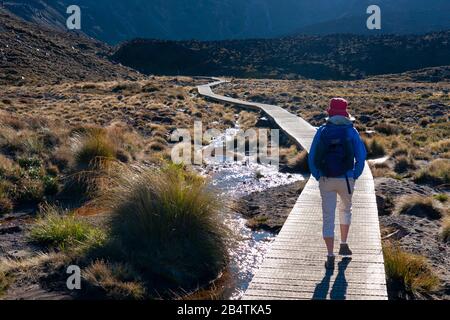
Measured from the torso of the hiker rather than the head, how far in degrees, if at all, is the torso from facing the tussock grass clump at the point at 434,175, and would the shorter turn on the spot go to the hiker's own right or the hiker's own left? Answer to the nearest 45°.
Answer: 0° — they already face it

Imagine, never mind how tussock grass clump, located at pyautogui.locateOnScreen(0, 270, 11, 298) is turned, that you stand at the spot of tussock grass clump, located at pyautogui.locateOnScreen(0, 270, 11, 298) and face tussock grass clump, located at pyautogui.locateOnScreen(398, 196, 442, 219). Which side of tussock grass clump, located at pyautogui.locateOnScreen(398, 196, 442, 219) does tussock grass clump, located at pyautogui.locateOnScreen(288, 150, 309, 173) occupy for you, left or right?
left

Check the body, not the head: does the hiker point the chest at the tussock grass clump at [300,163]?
yes

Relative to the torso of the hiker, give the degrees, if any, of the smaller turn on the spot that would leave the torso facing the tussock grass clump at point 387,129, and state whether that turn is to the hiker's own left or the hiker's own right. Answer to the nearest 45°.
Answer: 0° — they already face it

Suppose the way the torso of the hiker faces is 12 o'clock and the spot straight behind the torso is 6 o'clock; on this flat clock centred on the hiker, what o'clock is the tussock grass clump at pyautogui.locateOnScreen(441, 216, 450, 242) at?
The tussock grass clump is roughly at 1 o'clock from the hiker.

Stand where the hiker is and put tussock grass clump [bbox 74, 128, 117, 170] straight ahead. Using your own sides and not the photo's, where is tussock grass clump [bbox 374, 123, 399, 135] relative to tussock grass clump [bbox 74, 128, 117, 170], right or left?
right

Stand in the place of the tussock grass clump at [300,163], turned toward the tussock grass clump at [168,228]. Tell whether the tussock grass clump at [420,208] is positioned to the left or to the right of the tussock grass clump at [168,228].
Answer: left

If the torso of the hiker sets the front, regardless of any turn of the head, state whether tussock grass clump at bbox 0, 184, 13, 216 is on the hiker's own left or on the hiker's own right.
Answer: on the hiker's own left

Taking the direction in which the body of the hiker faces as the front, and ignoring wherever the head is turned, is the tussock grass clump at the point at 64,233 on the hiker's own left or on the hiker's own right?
on the hiker's own left

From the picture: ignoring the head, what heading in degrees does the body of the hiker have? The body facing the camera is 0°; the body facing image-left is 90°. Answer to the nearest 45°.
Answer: approximately 180°
